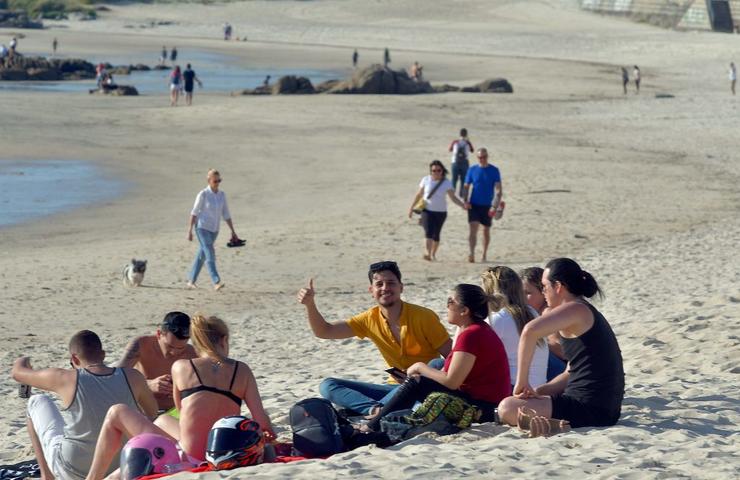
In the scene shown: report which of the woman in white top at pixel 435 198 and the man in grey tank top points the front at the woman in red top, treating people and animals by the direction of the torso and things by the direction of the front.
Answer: the woman in white top

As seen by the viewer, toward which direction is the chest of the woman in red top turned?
to the viewer's left

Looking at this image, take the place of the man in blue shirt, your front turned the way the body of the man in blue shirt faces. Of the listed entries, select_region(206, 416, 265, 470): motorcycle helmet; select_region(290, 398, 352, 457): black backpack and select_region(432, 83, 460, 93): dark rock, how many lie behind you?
1

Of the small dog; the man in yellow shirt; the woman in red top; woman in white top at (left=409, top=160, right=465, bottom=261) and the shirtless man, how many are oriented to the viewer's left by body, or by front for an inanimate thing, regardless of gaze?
1

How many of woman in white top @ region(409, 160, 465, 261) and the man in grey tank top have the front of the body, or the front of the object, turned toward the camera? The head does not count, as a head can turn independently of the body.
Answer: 1

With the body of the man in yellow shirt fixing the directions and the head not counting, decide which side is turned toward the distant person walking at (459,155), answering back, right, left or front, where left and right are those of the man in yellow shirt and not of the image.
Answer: back

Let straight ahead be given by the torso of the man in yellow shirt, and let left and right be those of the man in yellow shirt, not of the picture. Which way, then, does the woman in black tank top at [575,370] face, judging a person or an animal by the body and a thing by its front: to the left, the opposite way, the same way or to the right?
to the right

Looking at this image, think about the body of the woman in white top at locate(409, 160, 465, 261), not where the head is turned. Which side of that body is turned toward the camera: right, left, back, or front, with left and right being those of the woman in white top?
front

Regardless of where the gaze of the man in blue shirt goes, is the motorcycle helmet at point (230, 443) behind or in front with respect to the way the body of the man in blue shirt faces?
in front

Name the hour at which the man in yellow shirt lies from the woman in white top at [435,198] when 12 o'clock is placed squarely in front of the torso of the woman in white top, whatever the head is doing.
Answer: The man in yellow shirt is roughly at 12 o'clock from the woman in white top.

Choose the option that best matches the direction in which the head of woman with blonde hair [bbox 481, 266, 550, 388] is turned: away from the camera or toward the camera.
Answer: away from the camera

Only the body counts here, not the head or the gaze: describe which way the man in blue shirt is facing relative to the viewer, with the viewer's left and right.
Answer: facing the viewer

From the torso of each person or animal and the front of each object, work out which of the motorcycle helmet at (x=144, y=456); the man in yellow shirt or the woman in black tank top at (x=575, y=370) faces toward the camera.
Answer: the man in yellow shirt

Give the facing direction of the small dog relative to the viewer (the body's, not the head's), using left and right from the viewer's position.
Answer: facing the viewer and to the right of the viewer

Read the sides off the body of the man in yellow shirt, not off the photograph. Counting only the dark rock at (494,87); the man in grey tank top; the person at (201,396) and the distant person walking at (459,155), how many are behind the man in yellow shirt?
2

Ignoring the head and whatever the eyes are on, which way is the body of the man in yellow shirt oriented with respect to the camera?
toward the camera
